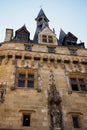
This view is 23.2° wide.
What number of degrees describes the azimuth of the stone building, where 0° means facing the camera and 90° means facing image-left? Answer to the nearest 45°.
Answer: approximately 0°
